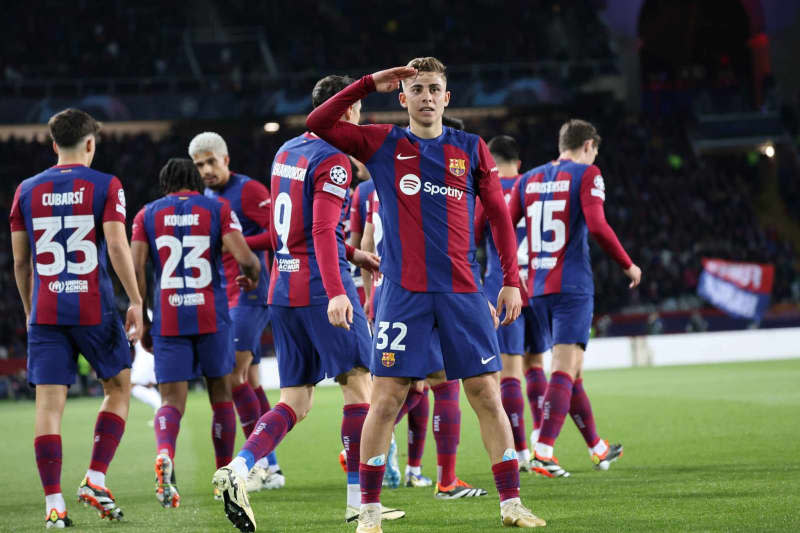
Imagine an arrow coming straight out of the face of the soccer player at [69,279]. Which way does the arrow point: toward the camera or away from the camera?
away from the camera

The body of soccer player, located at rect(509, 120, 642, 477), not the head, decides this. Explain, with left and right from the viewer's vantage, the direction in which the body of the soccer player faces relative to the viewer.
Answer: facing away from the viewer and to the right of the viewer

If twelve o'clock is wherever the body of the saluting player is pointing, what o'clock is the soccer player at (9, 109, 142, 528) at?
The soccer player is roughly at 4 o'clock from the saluting player.

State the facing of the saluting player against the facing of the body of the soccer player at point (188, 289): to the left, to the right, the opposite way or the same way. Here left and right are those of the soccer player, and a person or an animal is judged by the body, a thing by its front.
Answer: the opposite way

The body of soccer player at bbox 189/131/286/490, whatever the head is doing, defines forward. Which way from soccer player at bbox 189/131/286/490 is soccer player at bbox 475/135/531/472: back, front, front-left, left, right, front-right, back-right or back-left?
back-left

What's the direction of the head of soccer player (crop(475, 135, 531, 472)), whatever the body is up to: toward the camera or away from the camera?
away from the camera

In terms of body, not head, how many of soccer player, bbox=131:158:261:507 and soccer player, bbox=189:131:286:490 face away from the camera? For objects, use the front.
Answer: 1

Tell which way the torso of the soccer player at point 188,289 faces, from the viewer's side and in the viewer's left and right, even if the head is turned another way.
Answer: facing away from the viewer

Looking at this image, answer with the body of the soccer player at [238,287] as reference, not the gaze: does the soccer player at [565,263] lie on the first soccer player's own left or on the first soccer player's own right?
on the first soccer player's own left
